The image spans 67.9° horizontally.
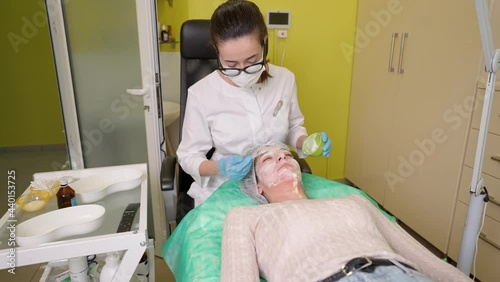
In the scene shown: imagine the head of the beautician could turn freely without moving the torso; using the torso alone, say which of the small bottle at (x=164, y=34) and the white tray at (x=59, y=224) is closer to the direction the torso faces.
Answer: the white tray

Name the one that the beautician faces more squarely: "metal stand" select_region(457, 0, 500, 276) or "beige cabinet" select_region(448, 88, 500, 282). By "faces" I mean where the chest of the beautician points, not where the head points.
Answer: the metal stand

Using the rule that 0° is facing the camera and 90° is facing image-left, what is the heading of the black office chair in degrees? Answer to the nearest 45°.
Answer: approximately 315°

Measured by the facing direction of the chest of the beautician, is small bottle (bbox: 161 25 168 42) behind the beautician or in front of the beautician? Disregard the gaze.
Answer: behind

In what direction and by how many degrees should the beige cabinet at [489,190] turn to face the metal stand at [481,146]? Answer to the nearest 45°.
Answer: approximately 45° to its left

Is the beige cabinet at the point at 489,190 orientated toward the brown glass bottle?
yes

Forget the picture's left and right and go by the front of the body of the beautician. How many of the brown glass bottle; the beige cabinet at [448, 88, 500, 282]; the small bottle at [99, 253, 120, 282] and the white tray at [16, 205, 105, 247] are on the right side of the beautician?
3

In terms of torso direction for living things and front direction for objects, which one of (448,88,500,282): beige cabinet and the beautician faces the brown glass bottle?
the beige cabinet

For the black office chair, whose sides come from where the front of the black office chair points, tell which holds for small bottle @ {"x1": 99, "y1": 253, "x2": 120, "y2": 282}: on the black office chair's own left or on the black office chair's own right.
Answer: on the black office chair's own right

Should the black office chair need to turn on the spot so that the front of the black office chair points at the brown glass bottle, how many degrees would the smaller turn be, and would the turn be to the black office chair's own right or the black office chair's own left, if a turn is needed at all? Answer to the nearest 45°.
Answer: approximately 90° to the black office chair's own right
